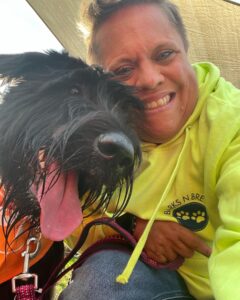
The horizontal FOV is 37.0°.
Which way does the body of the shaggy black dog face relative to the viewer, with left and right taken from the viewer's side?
facing the viewer and to the right of the viewer
